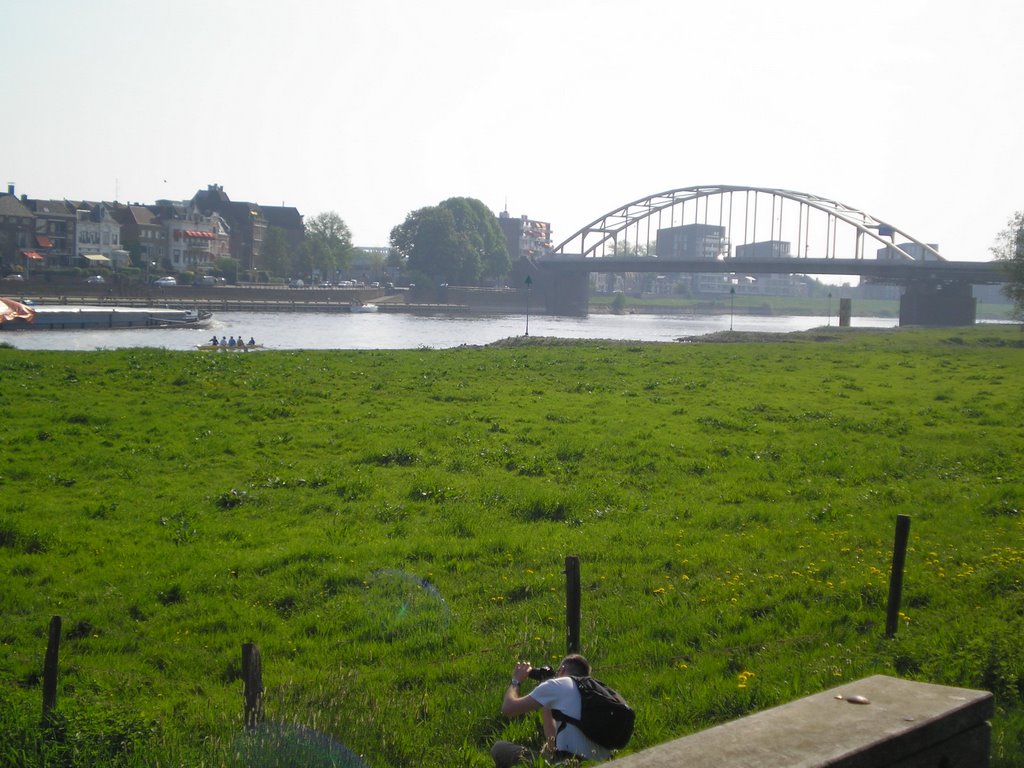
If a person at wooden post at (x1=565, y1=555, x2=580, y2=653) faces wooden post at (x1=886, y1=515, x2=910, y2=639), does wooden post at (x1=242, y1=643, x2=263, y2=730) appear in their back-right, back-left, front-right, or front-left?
back-right

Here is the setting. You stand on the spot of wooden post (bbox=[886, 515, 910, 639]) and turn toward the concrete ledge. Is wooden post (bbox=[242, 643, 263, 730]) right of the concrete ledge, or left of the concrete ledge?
right

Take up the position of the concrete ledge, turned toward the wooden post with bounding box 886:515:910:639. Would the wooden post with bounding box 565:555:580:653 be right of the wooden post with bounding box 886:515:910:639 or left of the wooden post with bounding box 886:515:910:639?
left

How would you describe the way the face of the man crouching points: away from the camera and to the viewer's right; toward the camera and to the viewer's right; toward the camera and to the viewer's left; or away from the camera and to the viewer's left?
away from the camera and to the viewer's left

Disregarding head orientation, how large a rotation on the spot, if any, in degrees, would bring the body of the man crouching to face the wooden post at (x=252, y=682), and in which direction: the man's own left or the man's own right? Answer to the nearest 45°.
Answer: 0° — they already face it

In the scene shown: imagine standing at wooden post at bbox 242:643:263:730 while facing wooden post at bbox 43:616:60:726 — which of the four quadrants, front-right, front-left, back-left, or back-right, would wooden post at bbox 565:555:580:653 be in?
back-right

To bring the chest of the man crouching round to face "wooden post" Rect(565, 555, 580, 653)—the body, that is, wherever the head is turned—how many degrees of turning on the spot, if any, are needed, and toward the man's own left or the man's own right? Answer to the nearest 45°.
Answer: approximately 90° to the man's own right

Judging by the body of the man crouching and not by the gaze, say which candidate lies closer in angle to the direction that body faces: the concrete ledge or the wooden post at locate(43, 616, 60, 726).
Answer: the wooden post

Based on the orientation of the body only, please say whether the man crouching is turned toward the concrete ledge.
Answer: no

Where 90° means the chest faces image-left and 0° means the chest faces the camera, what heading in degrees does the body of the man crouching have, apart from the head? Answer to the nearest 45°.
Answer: approximately 90°

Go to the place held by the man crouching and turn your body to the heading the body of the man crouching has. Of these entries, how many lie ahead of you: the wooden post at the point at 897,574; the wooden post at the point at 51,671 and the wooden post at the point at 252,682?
2

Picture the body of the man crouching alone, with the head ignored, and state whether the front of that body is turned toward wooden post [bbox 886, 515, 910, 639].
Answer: no

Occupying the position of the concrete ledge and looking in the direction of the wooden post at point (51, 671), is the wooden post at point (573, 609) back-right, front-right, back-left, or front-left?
front-right

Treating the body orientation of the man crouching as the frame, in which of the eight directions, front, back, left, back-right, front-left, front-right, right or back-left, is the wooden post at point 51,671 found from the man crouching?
front
